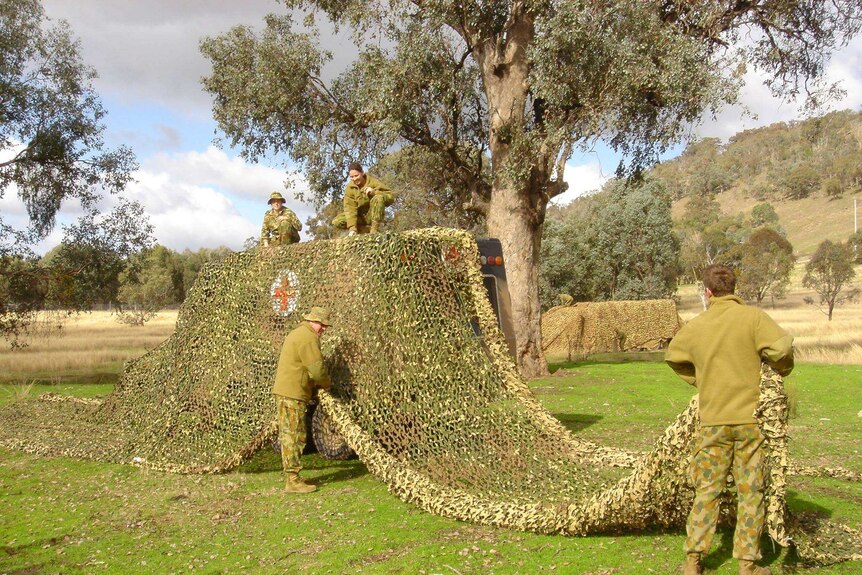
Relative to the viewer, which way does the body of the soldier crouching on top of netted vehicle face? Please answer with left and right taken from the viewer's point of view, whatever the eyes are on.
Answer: facing the viewer

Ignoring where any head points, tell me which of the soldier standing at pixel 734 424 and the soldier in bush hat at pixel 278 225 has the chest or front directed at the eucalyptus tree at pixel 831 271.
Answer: the soldier standing

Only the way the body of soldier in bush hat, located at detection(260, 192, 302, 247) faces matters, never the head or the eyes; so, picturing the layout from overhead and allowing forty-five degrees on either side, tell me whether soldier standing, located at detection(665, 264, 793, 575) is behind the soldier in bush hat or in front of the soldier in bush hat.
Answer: in front

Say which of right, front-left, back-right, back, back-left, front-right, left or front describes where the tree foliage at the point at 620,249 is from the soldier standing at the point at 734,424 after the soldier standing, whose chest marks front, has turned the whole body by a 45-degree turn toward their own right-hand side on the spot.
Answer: front-left

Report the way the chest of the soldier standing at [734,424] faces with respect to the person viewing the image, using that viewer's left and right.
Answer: facing away from the viewer

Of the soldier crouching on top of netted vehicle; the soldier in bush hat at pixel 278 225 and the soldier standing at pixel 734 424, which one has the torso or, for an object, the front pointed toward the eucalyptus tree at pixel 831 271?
the soldier standing

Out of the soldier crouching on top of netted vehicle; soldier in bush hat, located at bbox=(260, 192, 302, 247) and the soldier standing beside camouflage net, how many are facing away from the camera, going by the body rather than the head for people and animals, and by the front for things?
0

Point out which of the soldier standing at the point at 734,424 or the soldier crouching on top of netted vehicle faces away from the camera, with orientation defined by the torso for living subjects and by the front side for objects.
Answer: the soldier standing

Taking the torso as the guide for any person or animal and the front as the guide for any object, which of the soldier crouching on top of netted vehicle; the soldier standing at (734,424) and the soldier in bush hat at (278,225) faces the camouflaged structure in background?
the soldier standing

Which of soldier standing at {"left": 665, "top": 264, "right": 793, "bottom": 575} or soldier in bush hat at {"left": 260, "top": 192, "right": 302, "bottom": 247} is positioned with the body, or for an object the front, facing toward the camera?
the soldier in bush hat

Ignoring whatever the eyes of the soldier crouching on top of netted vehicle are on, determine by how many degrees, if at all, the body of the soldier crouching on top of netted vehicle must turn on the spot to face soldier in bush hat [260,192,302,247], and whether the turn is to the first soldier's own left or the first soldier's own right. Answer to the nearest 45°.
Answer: approximately 90° to the first soldier's own right
